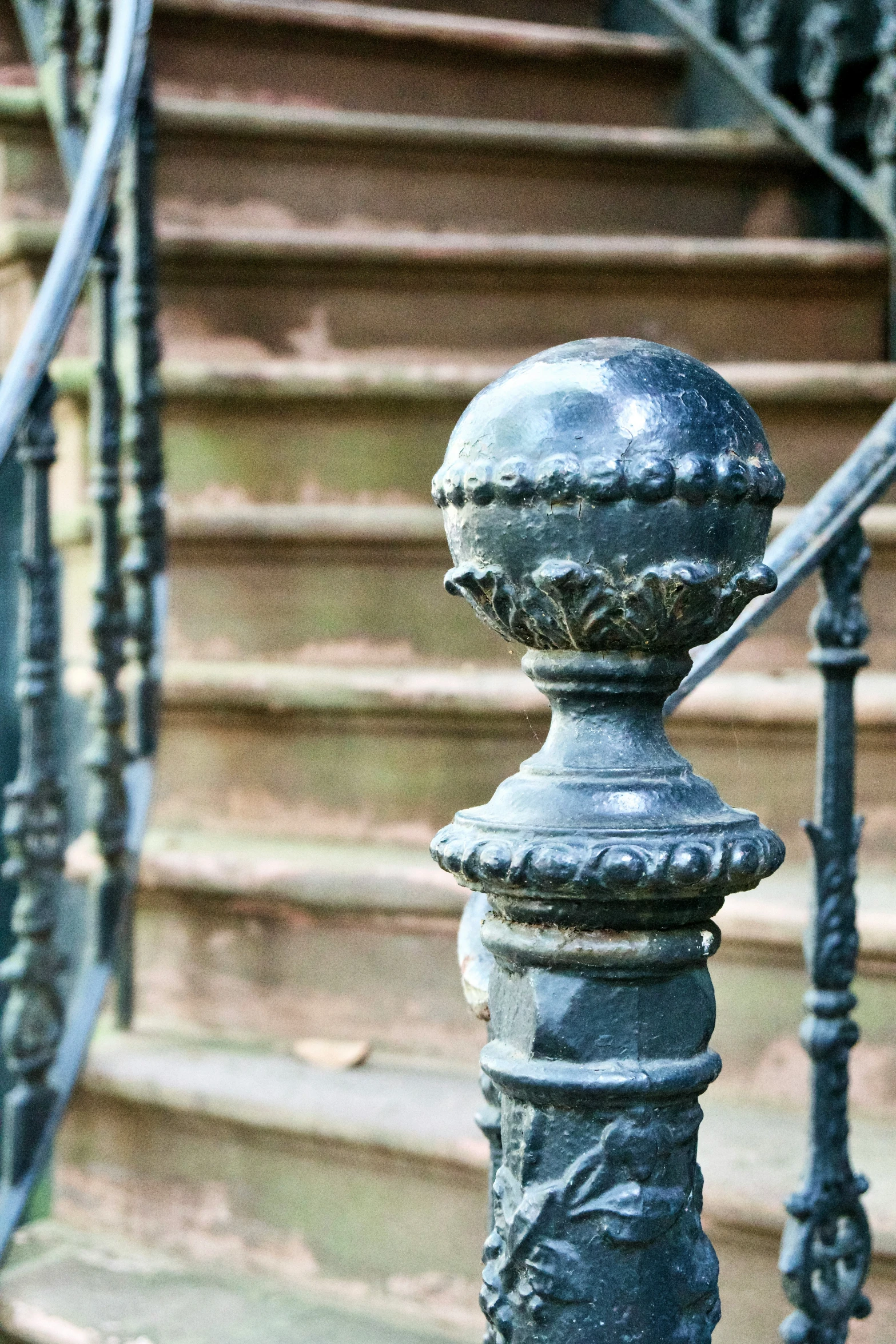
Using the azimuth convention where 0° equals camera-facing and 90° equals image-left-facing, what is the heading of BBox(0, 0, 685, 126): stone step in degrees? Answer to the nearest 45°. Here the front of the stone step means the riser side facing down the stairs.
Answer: approximately 0°

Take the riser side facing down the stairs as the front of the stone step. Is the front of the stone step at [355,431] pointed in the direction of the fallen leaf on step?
yes

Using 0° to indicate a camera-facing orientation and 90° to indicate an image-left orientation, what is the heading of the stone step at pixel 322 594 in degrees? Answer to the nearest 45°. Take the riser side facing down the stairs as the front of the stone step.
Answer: approximately 0°
